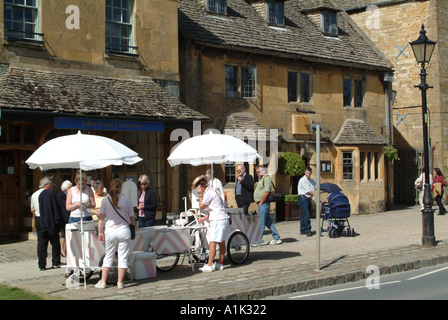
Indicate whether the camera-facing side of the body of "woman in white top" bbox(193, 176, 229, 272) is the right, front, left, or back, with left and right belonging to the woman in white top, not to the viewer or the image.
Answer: left

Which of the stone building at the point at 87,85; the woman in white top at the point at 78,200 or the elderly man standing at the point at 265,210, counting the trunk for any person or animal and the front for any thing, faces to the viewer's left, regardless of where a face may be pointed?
the elderly man standing

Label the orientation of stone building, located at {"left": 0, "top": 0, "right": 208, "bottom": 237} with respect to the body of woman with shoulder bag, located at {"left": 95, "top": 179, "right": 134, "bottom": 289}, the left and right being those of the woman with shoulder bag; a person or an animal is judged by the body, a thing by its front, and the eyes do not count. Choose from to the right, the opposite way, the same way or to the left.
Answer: the opposite way

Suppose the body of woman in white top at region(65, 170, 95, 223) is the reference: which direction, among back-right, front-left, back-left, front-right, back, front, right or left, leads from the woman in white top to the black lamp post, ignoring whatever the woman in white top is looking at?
left

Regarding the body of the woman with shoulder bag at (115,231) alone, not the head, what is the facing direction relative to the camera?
away from the camera

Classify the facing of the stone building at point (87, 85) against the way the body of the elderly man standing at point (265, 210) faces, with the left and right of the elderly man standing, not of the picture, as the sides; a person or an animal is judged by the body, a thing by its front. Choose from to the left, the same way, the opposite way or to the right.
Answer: to the left

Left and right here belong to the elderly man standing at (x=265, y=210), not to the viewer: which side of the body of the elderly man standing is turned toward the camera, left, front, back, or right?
left

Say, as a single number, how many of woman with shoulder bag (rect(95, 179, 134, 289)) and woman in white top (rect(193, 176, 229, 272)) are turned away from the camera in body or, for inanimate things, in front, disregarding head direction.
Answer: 1

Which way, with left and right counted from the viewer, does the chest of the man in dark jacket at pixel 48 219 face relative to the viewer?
facing away from the viewer and to the right of the viewer

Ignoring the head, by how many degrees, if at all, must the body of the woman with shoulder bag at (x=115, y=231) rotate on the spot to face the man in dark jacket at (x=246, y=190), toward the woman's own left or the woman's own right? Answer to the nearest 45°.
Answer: approximately 45° to the woman's own right

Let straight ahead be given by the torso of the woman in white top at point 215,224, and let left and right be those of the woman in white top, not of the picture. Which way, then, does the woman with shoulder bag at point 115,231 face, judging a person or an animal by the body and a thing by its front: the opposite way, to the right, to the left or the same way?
to the right
